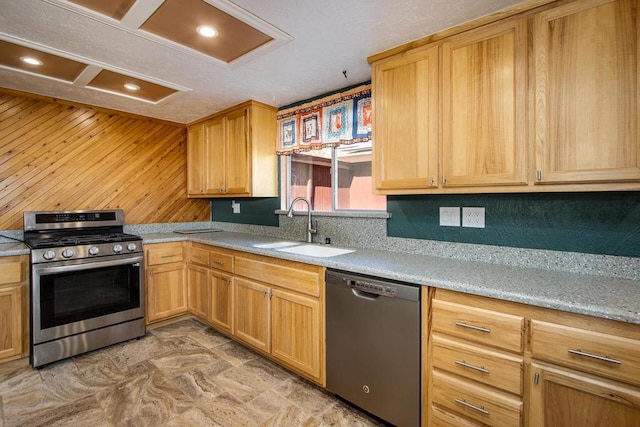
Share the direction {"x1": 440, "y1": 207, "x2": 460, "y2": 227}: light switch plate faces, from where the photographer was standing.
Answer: facing the viewer

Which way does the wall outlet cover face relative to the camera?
toward the camera

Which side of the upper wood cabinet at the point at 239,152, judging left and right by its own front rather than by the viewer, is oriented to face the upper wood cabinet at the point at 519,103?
left

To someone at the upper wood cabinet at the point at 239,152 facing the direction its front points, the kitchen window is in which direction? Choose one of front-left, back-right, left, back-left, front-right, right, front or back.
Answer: left

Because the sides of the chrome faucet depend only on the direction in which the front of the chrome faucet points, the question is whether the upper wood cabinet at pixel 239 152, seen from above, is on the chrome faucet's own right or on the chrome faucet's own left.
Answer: on the chrome faucet's own right

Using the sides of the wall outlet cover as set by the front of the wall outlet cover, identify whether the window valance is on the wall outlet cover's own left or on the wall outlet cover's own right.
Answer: on the wall outlet cover's own right

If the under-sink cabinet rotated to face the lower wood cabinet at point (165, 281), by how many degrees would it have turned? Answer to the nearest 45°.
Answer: approximately 90° to its right

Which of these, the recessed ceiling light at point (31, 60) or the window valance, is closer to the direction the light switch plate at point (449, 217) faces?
the recessed ceiling light

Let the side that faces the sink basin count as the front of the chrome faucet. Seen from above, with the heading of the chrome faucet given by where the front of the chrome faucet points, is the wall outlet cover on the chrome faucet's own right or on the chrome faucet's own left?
on the chrome faucet's own left

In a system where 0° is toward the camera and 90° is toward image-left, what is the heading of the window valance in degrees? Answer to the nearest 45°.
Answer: approximately 45°

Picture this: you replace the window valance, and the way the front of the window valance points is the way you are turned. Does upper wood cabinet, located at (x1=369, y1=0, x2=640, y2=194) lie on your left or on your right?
on your left

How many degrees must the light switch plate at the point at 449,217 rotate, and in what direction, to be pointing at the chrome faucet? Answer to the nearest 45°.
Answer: approximately 90° to its right

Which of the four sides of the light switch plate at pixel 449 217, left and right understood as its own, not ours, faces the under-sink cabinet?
right
